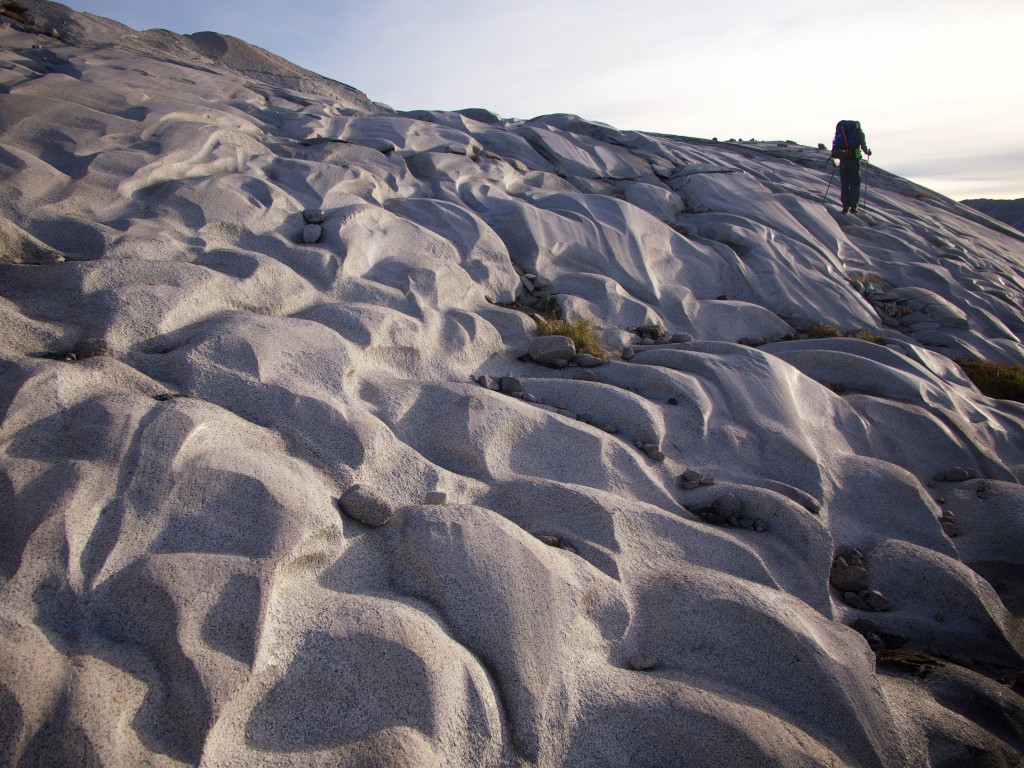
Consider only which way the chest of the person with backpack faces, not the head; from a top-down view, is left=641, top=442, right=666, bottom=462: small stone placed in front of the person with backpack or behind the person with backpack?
behind

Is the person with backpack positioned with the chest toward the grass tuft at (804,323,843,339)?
no

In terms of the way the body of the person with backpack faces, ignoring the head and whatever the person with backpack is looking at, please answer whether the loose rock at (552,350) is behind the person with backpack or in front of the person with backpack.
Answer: behind

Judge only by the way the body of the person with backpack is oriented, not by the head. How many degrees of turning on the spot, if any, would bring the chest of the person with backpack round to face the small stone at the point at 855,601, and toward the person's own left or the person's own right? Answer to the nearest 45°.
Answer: approximately 180°

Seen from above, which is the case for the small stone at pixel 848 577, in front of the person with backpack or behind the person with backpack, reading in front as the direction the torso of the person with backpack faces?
behind

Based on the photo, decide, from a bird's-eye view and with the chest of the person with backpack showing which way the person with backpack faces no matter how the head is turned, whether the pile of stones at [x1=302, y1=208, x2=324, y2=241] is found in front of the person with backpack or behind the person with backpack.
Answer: behind

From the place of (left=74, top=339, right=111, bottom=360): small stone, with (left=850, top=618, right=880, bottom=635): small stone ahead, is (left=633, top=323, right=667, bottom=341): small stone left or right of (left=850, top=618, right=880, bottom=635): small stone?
left

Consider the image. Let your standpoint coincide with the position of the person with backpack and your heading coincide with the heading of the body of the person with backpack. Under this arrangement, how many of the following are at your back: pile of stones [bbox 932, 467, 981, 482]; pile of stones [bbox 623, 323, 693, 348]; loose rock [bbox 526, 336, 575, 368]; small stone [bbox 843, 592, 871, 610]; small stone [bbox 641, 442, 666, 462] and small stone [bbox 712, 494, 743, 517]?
6

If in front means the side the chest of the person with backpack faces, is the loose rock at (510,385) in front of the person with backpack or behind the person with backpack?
behind

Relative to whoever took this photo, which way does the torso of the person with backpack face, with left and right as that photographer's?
facing away from the viewer

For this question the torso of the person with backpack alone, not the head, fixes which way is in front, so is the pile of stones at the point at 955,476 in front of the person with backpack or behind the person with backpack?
behind

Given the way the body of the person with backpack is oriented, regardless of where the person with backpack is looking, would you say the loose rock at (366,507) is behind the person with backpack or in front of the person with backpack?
behind

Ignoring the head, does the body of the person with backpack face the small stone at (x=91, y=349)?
no

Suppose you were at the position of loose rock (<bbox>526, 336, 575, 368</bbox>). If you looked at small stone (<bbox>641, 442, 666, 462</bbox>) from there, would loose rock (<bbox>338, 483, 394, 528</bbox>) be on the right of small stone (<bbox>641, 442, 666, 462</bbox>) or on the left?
right

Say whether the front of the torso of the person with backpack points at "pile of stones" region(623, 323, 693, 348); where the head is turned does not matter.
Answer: no

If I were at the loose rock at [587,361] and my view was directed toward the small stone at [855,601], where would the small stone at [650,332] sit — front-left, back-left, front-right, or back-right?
back-left

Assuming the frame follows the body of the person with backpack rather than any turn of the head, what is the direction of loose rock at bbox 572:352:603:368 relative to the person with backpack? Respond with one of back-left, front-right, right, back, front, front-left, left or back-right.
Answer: back

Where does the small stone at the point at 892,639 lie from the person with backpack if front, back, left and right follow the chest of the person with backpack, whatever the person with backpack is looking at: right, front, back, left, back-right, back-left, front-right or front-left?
back
